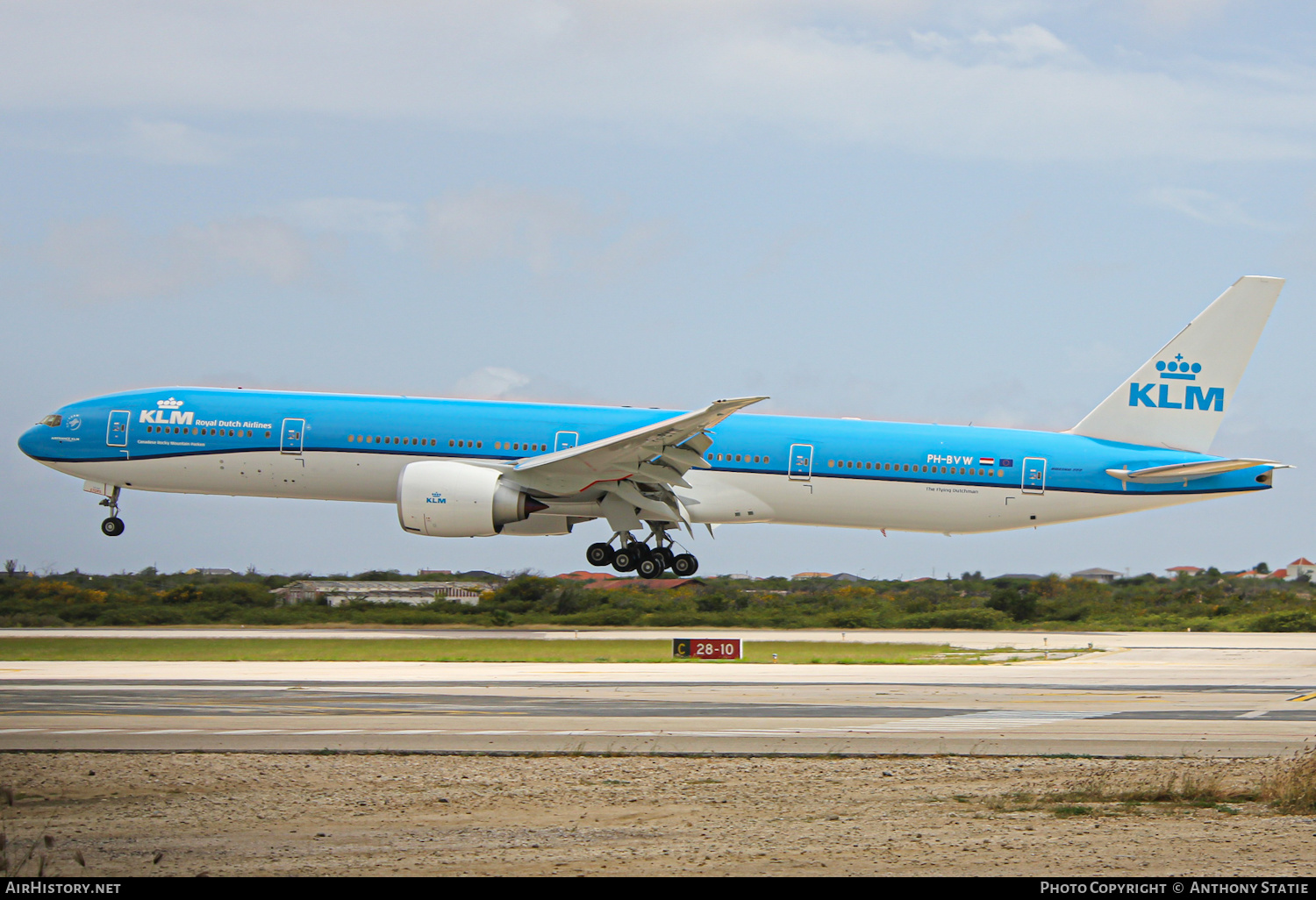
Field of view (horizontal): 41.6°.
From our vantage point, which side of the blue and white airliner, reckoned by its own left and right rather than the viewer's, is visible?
left

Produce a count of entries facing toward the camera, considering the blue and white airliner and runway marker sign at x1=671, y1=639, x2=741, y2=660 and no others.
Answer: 1

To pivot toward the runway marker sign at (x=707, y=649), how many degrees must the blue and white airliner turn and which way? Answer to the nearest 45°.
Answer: approximately 90° to its left

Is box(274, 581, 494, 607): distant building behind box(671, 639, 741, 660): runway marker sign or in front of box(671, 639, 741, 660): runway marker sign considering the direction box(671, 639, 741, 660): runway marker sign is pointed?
behind

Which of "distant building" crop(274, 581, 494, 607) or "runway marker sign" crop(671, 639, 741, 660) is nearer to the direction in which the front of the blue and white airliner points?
the distant building

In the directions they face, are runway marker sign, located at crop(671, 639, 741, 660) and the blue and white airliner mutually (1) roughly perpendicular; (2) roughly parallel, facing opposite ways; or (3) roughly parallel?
roughly perpendicular

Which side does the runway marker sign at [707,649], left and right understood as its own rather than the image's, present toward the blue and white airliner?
back

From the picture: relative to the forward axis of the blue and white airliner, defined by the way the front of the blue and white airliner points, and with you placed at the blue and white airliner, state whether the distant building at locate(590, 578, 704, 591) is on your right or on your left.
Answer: on your right
